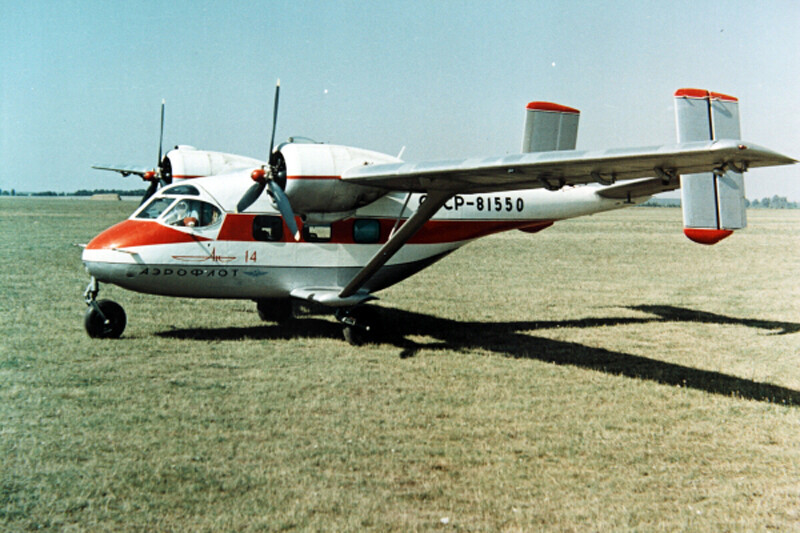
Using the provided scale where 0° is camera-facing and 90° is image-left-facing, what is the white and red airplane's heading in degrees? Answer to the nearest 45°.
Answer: approximately 45°
